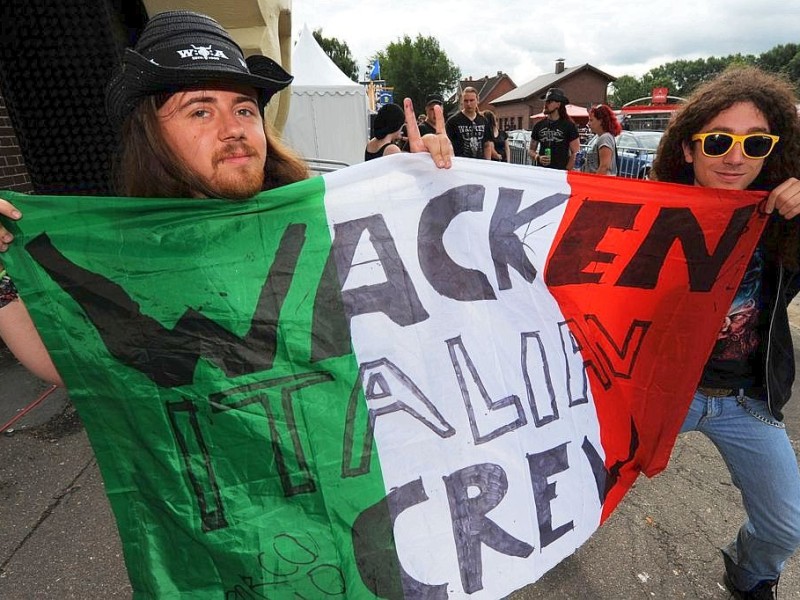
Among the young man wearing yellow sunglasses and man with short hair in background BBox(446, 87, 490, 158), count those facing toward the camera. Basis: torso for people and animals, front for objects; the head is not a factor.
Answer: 2

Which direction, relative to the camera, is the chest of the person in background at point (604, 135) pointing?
to the viewer's left

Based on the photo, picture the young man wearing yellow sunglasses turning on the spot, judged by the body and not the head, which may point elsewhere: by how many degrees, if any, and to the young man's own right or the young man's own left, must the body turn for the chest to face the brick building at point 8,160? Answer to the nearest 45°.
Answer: approximately 90° to the young man's own right

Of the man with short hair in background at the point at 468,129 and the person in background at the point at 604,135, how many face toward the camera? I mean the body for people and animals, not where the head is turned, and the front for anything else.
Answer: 1

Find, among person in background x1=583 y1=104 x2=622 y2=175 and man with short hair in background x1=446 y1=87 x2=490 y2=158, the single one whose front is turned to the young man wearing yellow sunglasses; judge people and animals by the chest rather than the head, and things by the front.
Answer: the man with short hair in background

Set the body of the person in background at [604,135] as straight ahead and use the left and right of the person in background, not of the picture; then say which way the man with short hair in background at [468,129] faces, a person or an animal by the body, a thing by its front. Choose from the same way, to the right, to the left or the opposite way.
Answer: to the left

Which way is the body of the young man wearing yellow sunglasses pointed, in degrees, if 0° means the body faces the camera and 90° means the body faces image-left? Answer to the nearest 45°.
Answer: approximately 0°
